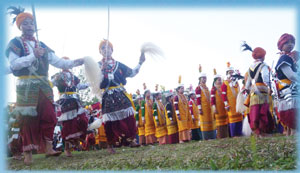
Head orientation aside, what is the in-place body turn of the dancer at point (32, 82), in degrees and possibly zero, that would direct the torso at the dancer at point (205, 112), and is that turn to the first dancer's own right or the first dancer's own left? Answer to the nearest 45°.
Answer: approximately 90° to the first dancer's own left

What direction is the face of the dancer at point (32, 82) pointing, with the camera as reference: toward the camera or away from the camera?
toward the camera

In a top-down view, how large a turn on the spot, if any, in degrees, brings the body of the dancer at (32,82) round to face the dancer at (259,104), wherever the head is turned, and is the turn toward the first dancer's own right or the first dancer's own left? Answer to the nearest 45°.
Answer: approximately 45° to the first dancer's own left

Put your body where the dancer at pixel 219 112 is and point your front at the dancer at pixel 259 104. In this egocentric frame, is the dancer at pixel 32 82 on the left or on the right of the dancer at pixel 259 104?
right

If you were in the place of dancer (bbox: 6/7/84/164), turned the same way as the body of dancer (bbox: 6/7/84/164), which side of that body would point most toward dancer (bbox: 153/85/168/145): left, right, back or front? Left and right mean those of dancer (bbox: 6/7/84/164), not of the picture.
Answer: left

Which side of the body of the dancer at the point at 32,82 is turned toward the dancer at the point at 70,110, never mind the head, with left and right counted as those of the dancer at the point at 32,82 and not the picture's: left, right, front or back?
left

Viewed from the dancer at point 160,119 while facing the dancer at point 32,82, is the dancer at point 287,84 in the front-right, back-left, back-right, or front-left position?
front-left

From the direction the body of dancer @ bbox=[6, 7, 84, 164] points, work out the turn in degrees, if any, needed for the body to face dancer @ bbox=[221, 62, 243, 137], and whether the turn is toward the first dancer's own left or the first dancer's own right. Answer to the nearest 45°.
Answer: approximately 90° to the first dancer's own left

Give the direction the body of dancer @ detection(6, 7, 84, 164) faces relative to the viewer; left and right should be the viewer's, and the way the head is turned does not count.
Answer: facing the viewer and to the right of the viewer
